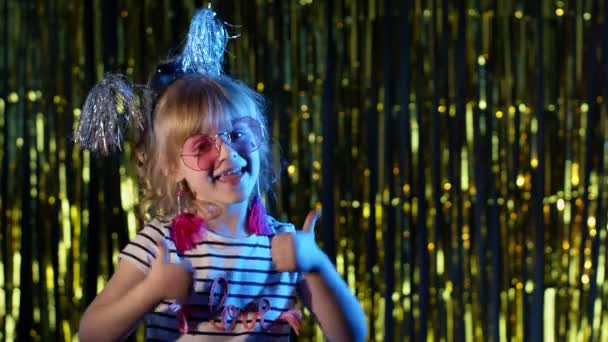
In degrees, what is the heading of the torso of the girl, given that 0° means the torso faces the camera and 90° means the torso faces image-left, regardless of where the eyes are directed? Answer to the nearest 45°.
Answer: approximately 0°
